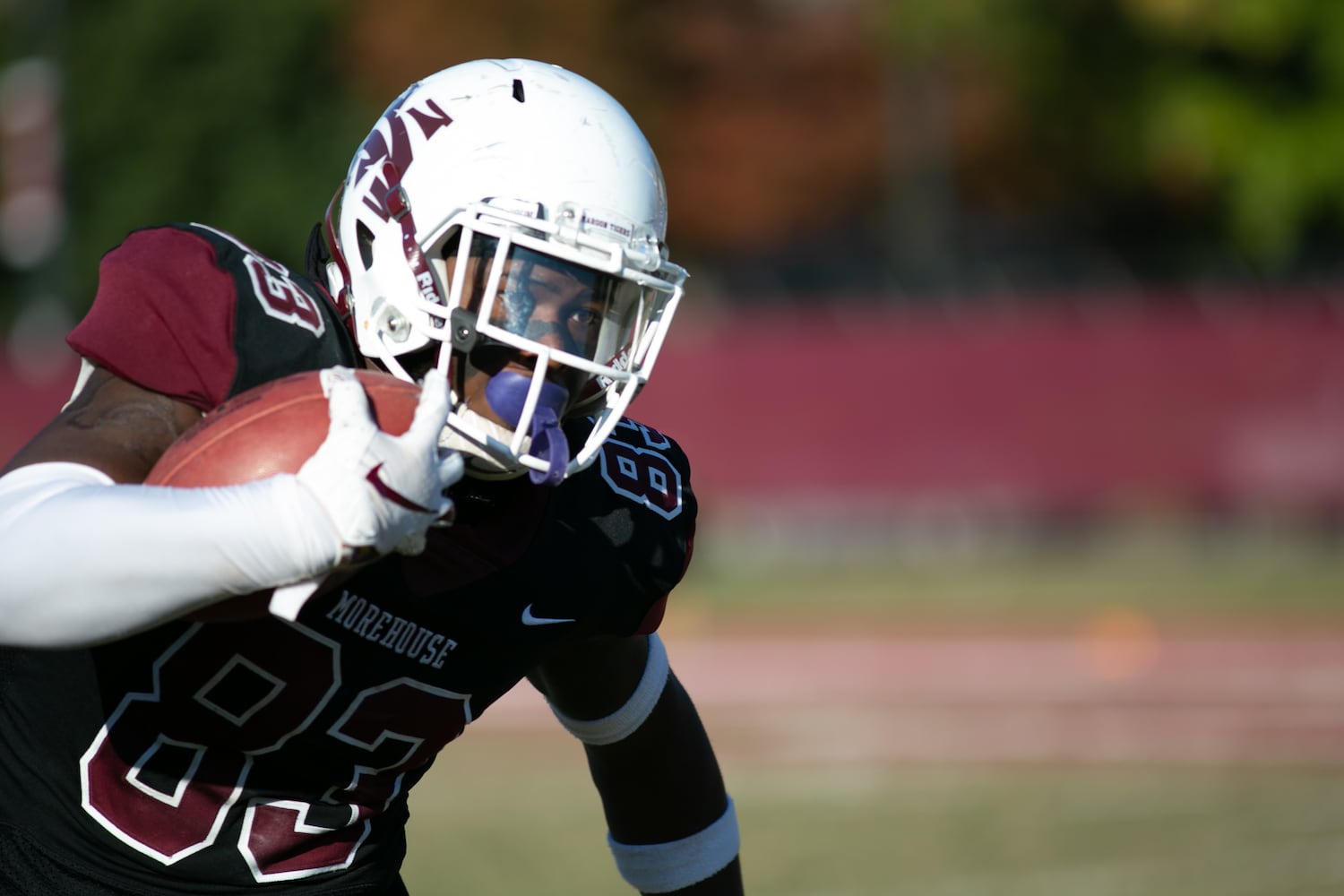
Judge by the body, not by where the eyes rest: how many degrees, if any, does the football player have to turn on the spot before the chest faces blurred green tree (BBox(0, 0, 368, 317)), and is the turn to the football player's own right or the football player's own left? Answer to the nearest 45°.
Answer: approximately 135° to the football player's own left

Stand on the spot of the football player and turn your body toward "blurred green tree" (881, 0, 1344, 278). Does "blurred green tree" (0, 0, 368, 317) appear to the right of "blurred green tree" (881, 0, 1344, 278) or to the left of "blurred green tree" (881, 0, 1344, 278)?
left

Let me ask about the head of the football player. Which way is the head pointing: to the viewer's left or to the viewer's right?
to the viewer's right

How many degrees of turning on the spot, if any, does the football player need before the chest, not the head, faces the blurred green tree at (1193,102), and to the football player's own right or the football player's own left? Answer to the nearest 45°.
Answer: approximately 90° to the football player's own left

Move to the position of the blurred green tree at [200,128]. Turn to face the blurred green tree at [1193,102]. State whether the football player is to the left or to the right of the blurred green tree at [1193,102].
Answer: right
